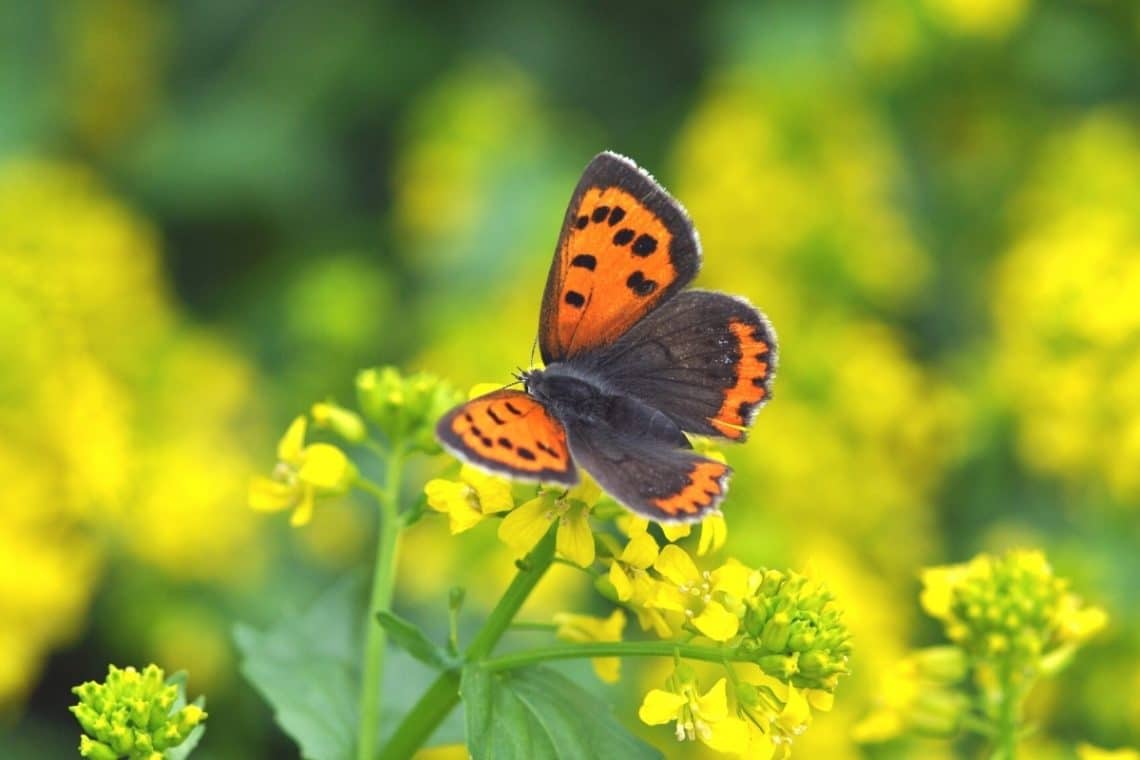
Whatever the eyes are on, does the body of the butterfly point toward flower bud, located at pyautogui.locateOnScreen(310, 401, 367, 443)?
yes

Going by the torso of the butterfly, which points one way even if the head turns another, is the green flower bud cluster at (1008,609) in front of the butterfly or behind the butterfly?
behind

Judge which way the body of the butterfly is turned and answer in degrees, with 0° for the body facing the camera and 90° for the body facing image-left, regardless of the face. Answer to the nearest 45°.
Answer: approximately 135°
